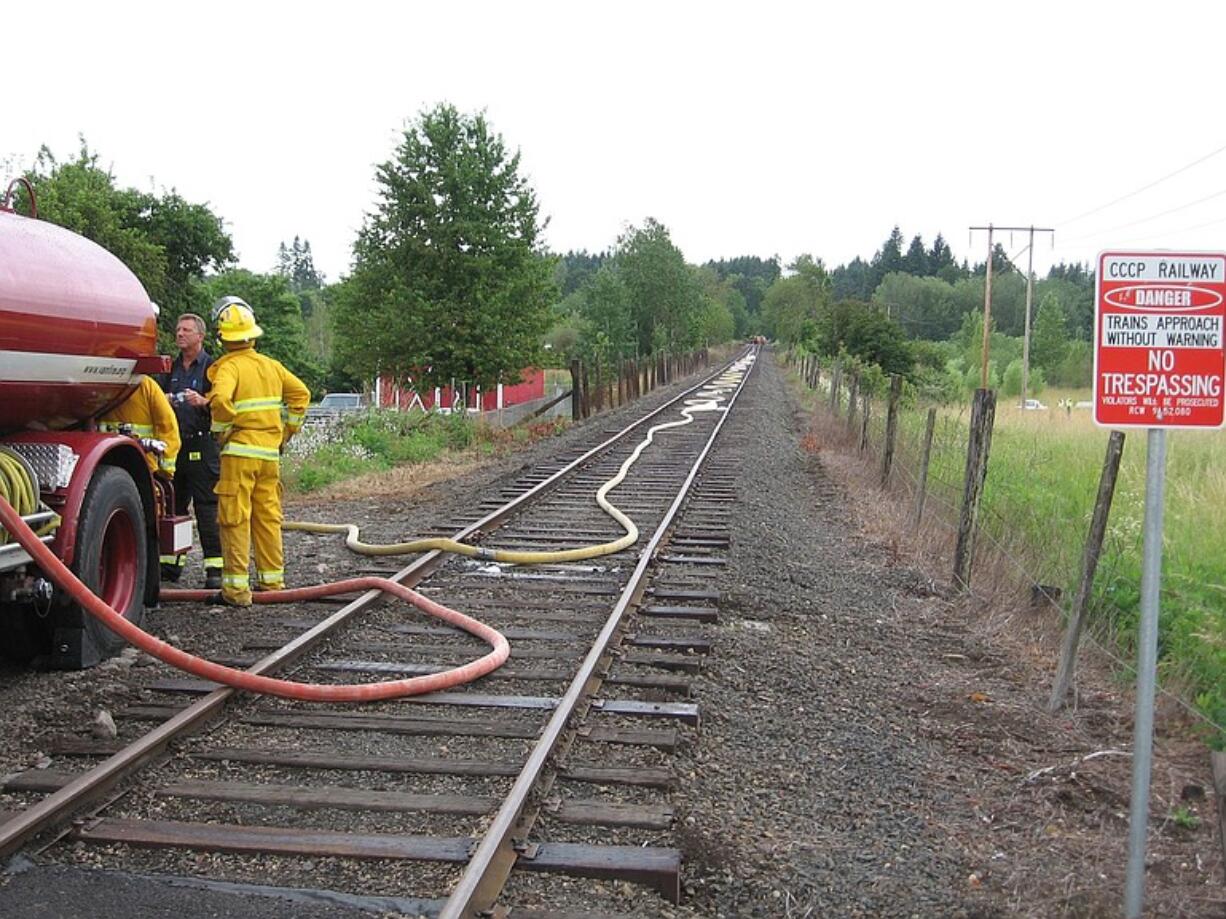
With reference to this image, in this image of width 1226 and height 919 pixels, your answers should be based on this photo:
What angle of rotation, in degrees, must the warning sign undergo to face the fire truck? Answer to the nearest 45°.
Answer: approximately 90° to its right

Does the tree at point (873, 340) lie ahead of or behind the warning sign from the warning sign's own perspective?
behind

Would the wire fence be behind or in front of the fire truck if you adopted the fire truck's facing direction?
behind

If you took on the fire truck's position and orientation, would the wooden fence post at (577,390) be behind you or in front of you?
behind

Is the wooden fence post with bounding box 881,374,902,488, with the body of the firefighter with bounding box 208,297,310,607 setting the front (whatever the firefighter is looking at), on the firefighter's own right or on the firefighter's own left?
on the firefighter's own right

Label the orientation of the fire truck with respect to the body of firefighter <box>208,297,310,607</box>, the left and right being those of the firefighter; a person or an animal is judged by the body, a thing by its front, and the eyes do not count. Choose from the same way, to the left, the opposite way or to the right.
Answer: to the left

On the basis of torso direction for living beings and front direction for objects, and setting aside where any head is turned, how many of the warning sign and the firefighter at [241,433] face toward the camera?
1

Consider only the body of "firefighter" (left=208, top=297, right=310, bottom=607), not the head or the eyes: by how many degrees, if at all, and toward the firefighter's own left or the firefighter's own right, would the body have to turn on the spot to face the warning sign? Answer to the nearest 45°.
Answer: approximately 180°

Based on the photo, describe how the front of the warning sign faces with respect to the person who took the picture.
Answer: facing the viewer

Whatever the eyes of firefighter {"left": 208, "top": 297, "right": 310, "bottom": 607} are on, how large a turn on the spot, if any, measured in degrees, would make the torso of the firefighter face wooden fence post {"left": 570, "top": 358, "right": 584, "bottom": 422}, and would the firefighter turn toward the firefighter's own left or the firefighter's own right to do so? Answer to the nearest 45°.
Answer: approximately 45° to the firefighter's own right

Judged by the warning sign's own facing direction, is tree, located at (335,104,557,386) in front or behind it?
behind

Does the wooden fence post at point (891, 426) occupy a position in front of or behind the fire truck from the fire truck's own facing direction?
behind

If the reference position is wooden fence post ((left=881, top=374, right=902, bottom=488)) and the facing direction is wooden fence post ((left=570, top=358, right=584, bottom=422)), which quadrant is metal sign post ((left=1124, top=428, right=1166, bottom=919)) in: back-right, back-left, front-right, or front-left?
back-left

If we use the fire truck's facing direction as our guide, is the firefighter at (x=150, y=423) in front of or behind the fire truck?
behind
